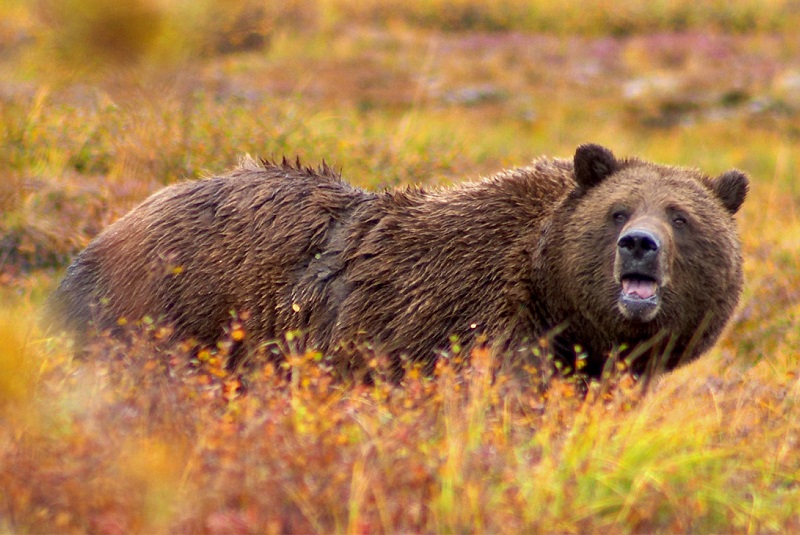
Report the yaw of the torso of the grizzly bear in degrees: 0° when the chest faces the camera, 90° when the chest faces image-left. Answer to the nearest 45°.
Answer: approximately 270°
